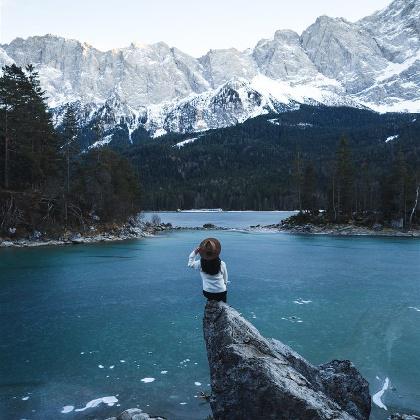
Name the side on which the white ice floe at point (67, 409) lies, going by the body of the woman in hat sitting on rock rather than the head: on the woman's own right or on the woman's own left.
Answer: on the woman's own left

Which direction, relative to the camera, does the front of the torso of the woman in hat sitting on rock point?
away from the camera

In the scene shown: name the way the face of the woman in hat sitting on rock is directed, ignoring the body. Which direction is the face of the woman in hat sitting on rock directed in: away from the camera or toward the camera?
away from the camera
